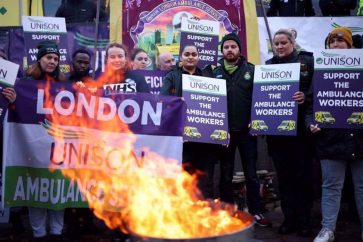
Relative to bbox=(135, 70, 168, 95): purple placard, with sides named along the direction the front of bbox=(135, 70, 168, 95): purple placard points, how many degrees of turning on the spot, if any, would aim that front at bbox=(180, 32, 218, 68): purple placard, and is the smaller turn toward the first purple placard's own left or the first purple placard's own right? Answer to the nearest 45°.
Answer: approximately 90° to the first purple placard's own left

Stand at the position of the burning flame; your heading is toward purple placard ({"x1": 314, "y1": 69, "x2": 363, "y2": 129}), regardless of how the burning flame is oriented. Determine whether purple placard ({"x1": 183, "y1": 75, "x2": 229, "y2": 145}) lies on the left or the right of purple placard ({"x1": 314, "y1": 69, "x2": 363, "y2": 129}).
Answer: left

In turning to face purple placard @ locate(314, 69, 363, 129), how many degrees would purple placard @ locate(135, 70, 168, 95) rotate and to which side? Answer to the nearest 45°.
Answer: approximately 45° to its left

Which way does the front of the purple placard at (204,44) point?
toward the camera

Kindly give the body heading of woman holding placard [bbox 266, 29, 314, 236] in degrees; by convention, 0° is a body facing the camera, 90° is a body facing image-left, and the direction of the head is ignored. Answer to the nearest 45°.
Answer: approximately 45°

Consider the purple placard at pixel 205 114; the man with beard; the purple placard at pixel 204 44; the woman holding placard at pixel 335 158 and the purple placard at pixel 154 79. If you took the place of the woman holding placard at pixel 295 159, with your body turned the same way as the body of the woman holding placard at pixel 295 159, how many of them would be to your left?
1

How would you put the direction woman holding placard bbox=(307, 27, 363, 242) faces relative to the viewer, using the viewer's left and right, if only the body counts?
facing the viewer

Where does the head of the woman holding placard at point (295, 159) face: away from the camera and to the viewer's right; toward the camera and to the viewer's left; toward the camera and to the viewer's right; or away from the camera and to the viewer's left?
toward the camera and to the viewer's left

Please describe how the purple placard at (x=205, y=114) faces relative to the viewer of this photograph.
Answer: facing the viewer

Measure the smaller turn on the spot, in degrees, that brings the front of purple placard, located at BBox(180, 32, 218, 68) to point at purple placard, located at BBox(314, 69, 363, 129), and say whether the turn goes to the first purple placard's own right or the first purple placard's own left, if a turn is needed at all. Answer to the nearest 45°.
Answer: approximately 45° to the first purple placard's own left

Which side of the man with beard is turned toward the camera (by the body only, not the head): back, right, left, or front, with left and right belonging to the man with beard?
front

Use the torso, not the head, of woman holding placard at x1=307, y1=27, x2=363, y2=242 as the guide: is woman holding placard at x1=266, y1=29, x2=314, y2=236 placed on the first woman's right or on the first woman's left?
on the first woman's right

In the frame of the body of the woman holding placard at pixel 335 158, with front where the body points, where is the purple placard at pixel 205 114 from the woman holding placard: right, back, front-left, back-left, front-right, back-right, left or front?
right

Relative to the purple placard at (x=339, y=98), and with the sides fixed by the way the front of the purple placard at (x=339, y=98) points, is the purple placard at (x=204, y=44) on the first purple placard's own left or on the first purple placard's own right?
on the first purple placard's own right
